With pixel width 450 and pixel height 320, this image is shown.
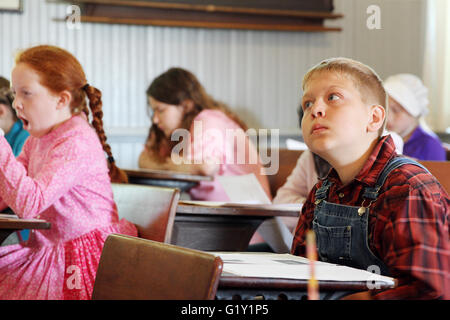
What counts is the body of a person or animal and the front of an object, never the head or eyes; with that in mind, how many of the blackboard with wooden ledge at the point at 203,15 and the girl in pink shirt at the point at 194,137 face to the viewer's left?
1

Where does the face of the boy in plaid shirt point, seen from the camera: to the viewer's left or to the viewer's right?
to the viewer's left

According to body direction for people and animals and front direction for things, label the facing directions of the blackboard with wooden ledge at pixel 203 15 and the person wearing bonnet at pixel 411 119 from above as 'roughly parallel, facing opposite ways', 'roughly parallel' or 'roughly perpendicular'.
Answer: roughly perpendicular

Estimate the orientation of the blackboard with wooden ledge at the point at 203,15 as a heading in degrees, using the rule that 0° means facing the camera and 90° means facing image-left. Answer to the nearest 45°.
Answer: approximately 0°

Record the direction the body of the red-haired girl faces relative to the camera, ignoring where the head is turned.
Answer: to the viewer's left

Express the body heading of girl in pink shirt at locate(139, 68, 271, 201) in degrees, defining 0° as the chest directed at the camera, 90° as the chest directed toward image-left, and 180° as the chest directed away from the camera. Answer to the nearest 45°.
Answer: approximately 90°

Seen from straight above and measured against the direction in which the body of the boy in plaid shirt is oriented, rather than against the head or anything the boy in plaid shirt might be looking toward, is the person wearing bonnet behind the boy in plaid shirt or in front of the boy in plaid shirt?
behind
